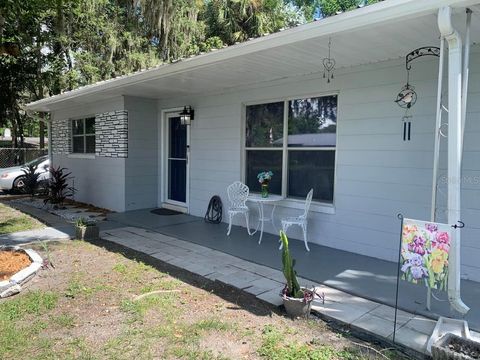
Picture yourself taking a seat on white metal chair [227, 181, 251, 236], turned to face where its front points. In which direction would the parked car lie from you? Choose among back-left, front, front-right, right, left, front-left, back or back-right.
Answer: back-right

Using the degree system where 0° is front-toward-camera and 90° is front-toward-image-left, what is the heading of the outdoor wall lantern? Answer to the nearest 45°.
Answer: approximately 45°

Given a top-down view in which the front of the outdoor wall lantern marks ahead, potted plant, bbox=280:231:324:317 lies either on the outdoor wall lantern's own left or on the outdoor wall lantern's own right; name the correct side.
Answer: on the outdoor wall lantern's own left

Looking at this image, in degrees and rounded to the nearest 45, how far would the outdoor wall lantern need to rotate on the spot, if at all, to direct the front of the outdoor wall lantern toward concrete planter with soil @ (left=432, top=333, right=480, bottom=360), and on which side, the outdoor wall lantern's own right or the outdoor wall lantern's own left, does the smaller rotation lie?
approximately 45° to the outdoor wall lantern's own left

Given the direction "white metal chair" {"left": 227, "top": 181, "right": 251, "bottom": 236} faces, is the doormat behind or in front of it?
behind

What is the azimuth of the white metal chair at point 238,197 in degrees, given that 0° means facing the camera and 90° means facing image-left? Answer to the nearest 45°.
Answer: approximately 0°

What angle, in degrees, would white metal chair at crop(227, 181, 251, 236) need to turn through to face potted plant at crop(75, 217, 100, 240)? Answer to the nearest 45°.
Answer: approximately 90° to its right

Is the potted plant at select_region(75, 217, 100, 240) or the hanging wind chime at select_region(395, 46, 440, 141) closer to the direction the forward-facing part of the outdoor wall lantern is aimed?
the potted plant

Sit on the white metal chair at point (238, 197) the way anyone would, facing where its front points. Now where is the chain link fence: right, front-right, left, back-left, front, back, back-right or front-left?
back-right

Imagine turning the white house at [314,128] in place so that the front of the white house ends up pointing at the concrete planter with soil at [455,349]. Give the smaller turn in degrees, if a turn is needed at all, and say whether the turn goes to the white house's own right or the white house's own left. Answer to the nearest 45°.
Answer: approximately 45° to the white house's own left
